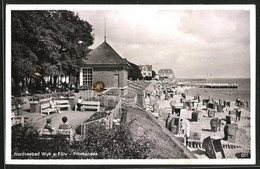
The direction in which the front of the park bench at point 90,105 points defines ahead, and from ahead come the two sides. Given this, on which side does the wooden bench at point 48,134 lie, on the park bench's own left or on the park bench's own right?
on the park bench's own right

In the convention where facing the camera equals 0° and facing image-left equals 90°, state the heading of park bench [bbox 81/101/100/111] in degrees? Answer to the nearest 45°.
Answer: approximately 0°

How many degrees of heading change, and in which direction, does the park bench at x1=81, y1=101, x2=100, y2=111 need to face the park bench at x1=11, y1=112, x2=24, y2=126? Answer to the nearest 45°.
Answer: approximately 90° to its right

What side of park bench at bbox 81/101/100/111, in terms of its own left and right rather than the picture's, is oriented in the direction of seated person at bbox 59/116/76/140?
front

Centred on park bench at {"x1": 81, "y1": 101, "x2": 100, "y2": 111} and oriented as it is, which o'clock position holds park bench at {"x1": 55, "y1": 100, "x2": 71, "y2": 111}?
park bench at {"x1": 55, "y1": 100, "x2": 71, "y2": 111} is roughly at 3 o'clock from park bench at {"x1": 81, "y1": 101, "x2": 100, "y2": 111}.

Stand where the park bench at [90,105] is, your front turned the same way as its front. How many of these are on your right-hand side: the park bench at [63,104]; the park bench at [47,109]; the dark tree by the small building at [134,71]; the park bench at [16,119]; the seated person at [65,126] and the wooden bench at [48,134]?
5
